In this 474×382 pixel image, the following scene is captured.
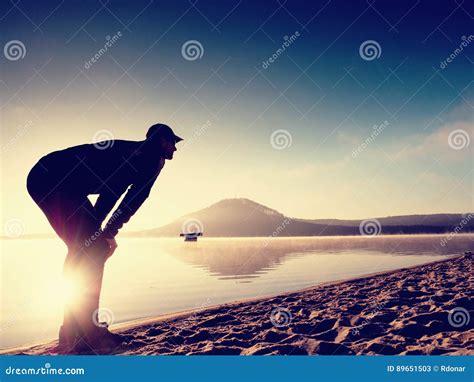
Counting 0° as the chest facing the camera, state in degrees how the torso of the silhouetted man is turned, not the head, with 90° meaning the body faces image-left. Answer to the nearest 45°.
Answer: approximately 270°

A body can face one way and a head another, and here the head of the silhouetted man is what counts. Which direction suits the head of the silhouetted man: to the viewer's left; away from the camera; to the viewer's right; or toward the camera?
to the viewer's right
